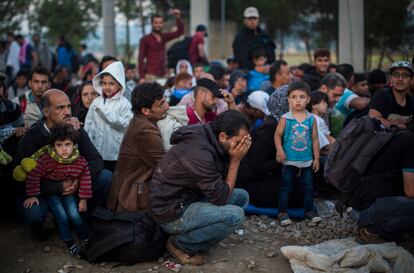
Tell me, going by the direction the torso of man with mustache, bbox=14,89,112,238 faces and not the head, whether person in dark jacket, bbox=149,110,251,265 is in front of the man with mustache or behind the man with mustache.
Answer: in front

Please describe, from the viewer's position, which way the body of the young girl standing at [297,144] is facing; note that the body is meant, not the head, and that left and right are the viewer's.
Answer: facing the viewer

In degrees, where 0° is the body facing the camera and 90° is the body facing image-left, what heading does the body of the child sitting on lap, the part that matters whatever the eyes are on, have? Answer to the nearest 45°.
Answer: approximately 0°

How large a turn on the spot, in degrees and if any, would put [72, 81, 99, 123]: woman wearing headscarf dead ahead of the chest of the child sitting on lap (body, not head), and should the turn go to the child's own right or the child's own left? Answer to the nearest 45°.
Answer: approximately 180°

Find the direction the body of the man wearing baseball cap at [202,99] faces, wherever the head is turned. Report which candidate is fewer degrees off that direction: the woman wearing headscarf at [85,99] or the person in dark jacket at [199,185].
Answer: the person in dark jacket

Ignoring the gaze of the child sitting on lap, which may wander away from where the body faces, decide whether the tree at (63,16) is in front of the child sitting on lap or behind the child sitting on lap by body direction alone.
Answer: behind

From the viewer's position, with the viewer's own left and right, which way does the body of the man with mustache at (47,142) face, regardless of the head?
facing the viewer and to the right of the viewer

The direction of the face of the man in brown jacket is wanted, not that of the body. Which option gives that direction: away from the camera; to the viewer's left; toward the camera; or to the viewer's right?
to the viewer's right

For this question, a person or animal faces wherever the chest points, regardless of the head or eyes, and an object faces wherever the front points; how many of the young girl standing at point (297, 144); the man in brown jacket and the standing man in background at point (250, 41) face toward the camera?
2

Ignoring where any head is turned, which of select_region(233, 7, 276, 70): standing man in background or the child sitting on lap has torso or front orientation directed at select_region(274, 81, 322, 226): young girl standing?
the standing man in background

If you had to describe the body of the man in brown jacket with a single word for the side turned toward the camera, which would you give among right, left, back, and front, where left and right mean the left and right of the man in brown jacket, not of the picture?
right
